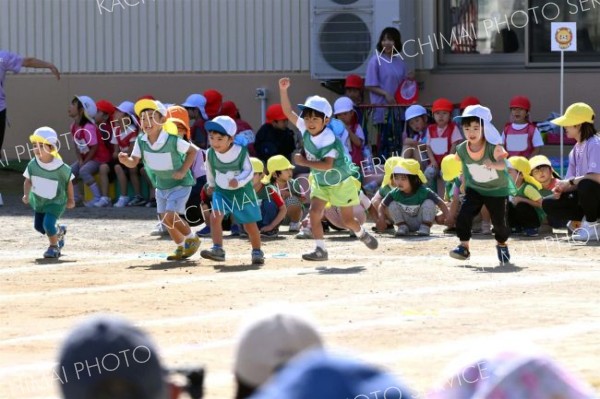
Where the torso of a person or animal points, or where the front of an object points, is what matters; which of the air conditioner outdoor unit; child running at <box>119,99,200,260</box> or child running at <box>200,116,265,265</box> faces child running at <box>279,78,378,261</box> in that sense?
the air conditioner outdoor unit

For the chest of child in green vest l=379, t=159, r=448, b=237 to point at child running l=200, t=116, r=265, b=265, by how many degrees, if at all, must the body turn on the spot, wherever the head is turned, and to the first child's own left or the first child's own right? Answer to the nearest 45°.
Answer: approximately 45° to the first child's own right

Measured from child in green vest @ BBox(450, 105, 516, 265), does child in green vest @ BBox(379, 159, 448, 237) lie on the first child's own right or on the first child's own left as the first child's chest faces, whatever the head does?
on the first child's own right

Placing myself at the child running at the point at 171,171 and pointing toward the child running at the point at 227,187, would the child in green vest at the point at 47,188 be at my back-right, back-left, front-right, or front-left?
back-right

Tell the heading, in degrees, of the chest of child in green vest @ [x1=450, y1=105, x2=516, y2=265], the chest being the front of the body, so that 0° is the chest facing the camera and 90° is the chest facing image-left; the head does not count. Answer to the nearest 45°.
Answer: approximately 45°

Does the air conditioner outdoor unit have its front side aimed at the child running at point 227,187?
yes

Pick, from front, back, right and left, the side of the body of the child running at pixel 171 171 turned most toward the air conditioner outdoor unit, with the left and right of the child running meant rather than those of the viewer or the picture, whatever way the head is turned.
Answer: back

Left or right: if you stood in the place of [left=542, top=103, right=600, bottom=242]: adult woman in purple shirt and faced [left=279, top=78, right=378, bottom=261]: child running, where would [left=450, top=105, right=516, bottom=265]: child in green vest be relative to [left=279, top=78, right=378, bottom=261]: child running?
left

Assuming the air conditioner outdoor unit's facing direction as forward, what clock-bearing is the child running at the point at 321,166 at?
The child running is roughly at 12 o'clock from the air conditioner outdoor unit.

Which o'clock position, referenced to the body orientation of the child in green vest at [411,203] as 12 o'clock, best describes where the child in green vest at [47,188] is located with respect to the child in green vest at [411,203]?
the child in green vest at [47,188] is roughly at 2 o'clock from the child in green vest at [411,203].

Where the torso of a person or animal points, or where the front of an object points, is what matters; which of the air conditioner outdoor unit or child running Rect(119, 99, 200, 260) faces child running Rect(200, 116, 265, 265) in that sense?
the air conditioner outdoor unit

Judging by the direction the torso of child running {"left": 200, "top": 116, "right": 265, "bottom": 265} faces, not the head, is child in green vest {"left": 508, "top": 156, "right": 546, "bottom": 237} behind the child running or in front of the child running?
behind

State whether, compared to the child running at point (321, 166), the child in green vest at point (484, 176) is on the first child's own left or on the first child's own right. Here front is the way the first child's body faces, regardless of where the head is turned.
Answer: on the first child's own left
